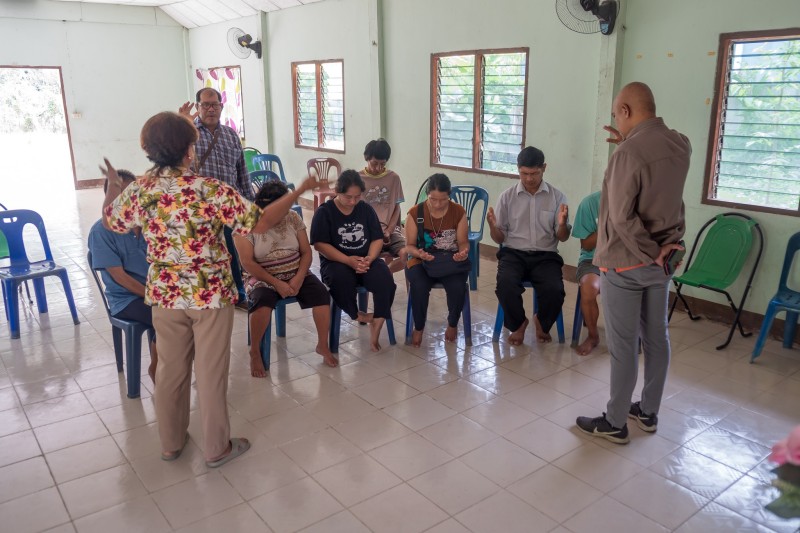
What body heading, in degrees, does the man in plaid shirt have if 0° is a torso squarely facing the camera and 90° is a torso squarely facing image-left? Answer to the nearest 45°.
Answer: approximately 0°

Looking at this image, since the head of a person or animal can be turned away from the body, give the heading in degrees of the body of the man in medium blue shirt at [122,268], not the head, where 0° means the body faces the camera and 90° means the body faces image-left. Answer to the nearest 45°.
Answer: approximately 315°

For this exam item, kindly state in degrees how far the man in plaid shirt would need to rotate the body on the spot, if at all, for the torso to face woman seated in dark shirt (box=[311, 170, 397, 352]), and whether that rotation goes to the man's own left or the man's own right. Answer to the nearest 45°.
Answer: approximately 45° to the man's own left

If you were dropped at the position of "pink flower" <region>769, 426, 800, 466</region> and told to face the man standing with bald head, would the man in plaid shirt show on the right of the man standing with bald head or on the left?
left

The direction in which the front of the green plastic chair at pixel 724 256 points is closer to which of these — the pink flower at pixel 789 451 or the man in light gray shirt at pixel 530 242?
the man in light gray shirt

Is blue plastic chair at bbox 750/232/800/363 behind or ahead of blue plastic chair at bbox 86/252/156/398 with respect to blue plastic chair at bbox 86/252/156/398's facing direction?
ahead

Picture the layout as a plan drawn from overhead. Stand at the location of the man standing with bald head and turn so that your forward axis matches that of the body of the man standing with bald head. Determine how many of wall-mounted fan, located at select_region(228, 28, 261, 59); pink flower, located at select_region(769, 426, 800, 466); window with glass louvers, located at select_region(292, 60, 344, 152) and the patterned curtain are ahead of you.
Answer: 3

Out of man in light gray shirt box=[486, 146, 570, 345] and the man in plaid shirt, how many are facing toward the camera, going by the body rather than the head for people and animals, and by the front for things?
2

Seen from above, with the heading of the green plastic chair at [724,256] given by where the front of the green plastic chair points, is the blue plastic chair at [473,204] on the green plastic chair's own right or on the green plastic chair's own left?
on the green plastic chair's own right

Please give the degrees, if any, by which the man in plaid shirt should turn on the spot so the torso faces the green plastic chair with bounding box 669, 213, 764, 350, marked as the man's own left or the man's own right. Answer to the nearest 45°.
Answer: approximately 90° to the man's own left

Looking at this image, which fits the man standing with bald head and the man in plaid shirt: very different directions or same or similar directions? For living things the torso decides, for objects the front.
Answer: very different directions

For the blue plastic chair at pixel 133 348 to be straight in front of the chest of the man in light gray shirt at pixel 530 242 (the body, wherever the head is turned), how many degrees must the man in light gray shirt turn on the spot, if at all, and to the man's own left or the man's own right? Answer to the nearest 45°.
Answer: approximately 45° to the man's own right

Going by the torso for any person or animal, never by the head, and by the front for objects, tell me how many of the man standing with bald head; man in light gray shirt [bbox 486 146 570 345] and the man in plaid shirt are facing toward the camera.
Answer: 2

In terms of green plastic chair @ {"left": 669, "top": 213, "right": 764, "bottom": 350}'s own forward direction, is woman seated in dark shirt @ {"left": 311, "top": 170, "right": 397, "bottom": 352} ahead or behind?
ahead

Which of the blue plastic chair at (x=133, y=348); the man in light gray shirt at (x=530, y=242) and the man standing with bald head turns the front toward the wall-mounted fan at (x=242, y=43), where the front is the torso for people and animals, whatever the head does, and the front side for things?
the man standing with bald head
